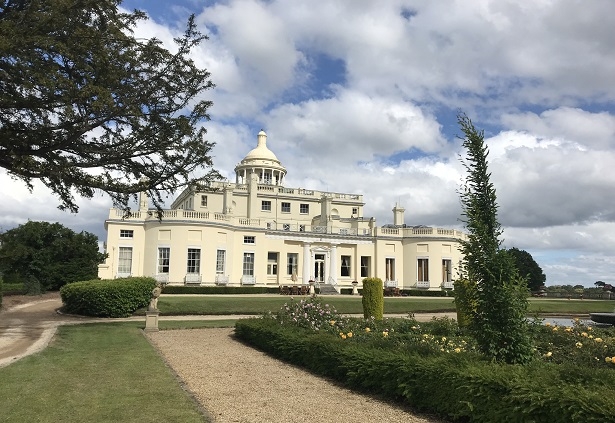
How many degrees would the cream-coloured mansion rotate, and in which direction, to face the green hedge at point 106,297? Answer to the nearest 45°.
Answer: approximately 45° to its right

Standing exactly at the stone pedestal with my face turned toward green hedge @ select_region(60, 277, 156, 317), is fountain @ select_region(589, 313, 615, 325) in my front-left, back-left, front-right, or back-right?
back-right

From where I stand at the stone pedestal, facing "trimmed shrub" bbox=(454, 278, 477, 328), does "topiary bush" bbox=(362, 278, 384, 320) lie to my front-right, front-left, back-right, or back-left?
front-left

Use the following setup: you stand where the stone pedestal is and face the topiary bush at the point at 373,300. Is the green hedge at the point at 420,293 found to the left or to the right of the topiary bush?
left

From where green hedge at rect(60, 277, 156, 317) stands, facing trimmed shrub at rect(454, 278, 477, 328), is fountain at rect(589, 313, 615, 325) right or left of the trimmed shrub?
left

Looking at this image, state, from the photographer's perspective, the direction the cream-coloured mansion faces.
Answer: facing the viewer and to the right of the viewer

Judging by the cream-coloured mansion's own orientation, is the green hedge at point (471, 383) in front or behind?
in front

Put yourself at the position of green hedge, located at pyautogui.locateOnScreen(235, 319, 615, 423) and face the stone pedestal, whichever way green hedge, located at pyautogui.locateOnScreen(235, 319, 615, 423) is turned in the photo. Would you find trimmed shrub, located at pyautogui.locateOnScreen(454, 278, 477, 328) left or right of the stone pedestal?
right

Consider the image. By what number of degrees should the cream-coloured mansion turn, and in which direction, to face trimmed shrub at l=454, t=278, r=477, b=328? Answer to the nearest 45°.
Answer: approximately 45° to its right

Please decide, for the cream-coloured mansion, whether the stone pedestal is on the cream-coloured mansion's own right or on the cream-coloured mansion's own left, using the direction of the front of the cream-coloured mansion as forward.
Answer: on the cream-coloured mansion's own right
